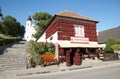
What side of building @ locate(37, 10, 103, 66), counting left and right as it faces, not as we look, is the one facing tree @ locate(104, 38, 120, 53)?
left

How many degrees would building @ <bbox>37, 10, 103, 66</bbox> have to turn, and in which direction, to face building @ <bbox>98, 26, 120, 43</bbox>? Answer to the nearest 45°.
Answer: approximately 90° to its left

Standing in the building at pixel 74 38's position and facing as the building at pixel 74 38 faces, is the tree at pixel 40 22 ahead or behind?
behind

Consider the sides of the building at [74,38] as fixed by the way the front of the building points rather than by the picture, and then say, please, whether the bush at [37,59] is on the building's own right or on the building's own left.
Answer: on the building's own right

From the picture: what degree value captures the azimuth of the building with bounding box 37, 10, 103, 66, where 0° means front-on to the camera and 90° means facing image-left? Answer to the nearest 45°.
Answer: approximately 315°

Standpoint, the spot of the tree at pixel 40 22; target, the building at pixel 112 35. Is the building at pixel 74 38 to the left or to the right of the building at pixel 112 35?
right
